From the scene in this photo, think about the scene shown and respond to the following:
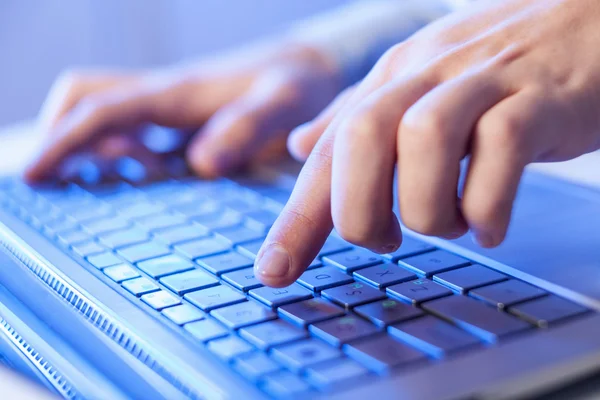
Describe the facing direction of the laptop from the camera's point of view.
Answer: facing away from the viewer and to the right of the viewer
